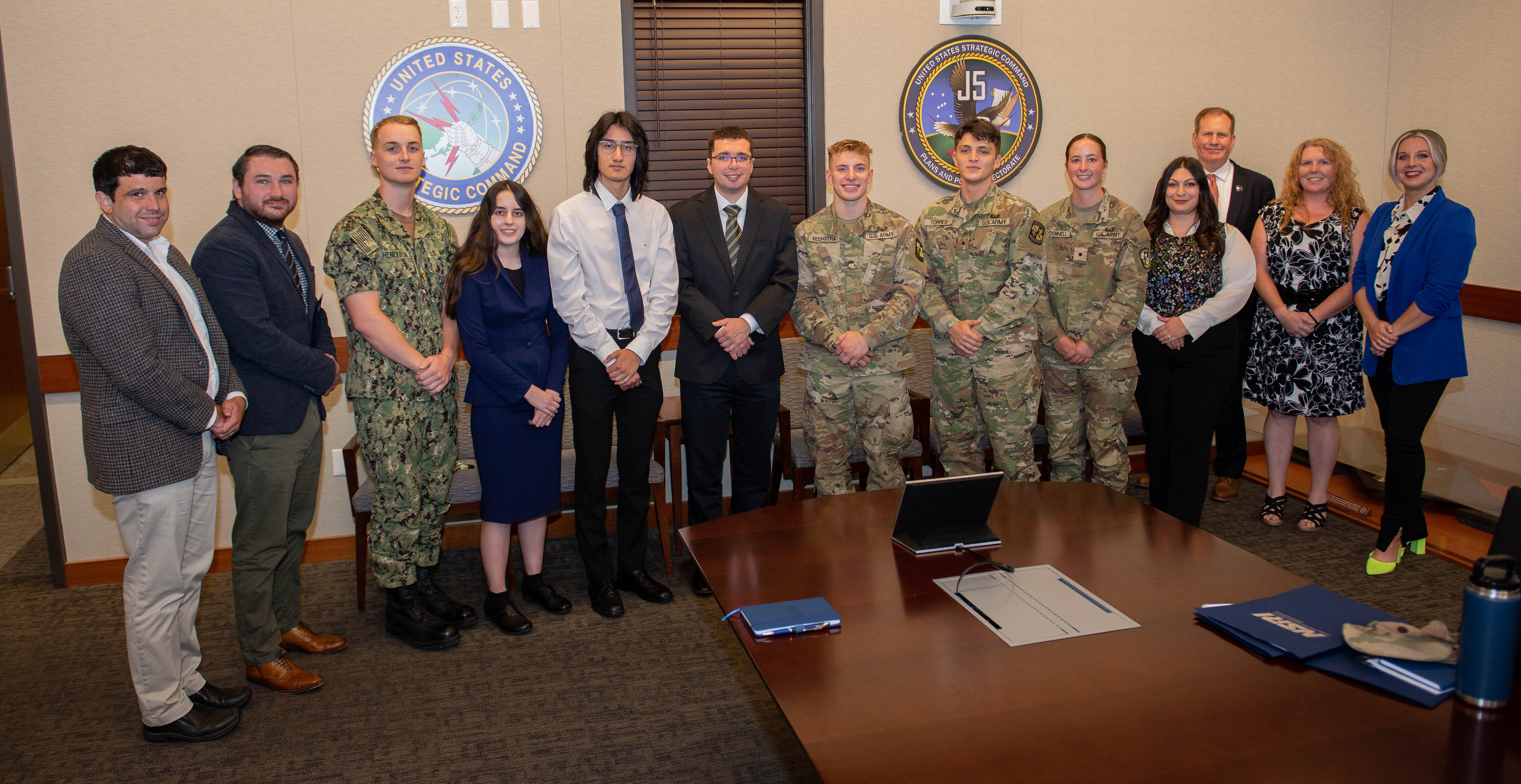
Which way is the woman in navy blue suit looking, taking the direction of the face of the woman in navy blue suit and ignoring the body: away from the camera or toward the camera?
toward the camera

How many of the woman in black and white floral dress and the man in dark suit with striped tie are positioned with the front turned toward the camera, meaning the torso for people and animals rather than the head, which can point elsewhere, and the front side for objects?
2

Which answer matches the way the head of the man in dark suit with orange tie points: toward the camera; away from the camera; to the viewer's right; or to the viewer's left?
toward the camera

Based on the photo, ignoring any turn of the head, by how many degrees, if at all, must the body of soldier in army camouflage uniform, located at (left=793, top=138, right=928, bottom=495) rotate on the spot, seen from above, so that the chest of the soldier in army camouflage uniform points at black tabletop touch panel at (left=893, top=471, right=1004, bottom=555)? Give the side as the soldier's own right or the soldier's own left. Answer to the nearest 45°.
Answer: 0° — they already face it

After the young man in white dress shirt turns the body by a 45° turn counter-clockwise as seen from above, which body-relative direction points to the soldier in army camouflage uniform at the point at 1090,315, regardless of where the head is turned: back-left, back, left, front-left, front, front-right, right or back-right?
front-left

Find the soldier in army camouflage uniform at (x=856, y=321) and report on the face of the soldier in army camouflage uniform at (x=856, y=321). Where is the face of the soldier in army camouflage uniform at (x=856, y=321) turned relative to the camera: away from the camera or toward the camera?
toward the camera

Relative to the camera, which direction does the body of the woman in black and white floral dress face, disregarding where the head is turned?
toward the camera

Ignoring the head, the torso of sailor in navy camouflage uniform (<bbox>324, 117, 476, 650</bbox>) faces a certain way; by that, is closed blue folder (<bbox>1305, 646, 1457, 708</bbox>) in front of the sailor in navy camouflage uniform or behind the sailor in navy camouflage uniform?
in front

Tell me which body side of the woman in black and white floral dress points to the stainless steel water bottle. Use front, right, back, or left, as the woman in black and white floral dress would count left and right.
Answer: front

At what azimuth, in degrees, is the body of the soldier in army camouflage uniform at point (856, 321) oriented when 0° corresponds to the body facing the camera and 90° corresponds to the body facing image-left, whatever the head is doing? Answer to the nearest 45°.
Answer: approximately 0°

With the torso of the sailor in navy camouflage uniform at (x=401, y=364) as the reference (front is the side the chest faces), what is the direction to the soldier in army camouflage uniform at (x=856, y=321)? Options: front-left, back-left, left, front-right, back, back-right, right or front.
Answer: front-left

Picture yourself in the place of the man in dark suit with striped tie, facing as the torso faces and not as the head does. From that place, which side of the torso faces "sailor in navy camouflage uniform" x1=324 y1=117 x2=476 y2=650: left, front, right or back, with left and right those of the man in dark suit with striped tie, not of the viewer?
right

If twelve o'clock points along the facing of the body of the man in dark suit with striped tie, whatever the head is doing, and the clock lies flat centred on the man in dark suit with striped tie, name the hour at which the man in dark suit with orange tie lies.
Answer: The man in dark suit with orange tie is roughly at 8 o'clock from the man in dark suit with striped tie.

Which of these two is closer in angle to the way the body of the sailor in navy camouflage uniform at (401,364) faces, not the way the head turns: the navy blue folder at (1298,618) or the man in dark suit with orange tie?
the navy blue folder

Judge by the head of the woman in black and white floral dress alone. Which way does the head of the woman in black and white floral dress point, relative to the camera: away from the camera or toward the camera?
toward the camera

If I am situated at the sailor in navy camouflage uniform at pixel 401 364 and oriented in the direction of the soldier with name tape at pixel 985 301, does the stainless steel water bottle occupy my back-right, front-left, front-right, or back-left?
front-right

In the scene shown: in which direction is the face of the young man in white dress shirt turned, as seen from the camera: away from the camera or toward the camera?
toward the camera

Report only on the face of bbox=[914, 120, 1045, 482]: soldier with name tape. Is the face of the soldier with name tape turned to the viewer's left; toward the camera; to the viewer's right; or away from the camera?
toward the camera

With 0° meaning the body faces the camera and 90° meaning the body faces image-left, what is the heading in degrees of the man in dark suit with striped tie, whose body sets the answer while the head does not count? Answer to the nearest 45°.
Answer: approximately 0°

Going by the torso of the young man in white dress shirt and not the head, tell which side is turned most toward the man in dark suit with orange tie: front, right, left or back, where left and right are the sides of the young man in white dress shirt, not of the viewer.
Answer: left
